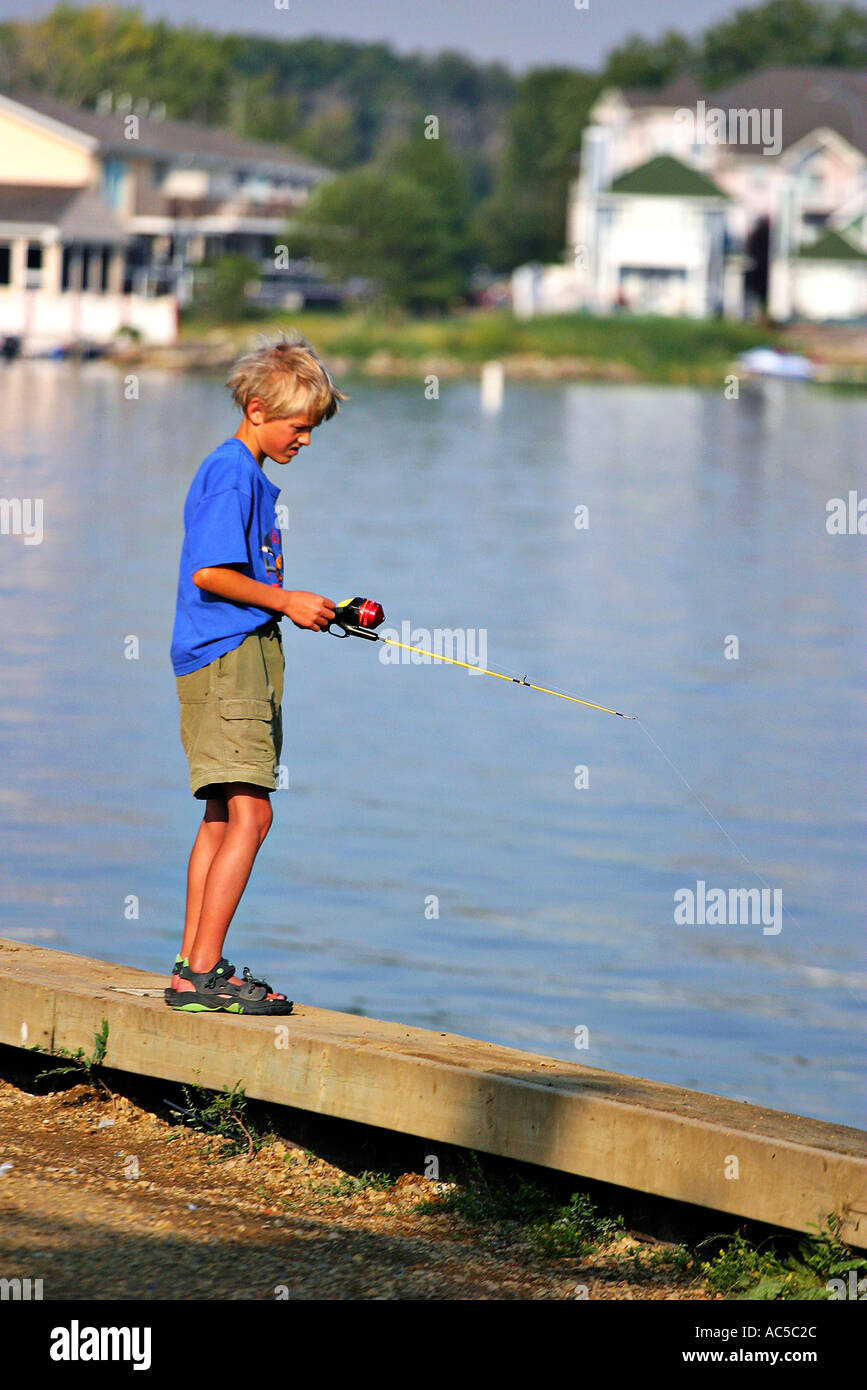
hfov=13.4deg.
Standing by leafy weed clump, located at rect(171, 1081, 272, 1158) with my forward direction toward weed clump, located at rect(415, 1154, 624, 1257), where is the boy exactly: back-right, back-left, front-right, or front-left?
back-left

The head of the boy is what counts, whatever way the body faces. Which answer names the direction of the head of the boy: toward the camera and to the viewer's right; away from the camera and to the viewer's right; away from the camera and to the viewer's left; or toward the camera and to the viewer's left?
toward the camera and to the viewer's right

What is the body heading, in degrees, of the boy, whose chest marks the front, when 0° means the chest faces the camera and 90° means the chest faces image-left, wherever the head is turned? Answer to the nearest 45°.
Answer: approximately 270°
